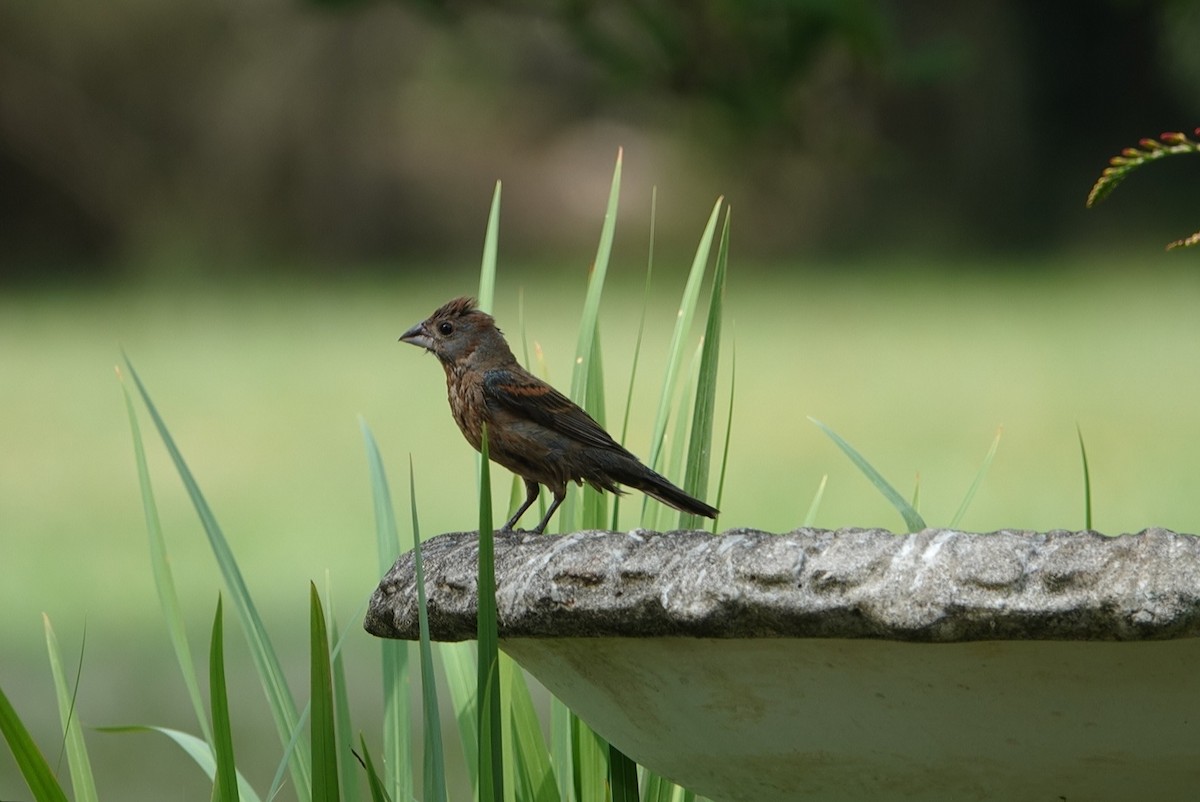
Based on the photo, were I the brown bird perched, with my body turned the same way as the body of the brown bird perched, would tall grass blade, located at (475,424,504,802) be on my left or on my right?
on my left

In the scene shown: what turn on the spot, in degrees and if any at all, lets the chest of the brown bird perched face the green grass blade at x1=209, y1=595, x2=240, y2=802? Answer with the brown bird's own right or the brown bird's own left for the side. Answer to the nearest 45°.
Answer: approximately 45° to the brown bird's own left

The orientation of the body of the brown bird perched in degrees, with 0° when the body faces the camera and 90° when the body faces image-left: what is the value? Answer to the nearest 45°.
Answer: approximately 90°
